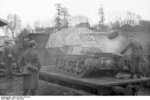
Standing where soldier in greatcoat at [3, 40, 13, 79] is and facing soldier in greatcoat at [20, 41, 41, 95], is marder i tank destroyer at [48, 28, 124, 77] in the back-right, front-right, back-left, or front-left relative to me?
front-left

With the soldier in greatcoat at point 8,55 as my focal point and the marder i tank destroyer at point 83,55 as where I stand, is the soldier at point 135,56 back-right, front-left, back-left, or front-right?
back-left

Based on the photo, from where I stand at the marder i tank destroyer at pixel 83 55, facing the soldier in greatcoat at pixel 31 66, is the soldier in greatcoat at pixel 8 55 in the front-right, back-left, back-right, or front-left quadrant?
front-right

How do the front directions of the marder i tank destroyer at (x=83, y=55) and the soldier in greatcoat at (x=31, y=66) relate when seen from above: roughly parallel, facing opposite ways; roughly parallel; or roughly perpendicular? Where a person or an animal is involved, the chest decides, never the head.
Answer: roughly perpendicular

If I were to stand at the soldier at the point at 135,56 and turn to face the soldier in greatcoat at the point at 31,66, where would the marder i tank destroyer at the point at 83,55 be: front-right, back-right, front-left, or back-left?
front-right
